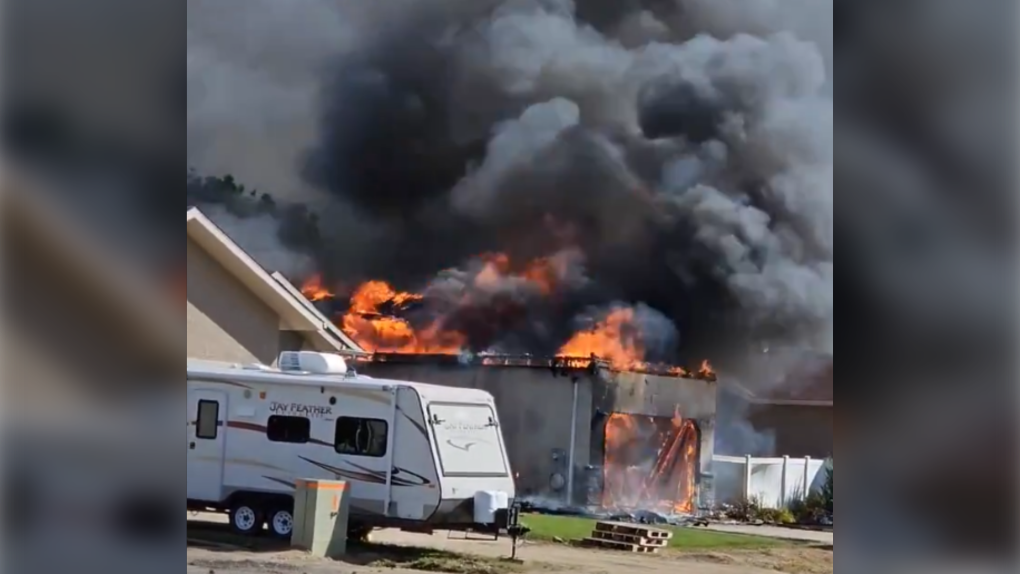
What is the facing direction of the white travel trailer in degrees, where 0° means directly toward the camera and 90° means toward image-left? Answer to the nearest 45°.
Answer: approximately 315°

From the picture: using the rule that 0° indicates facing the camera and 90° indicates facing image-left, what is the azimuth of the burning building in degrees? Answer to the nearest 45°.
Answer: approximately 315°

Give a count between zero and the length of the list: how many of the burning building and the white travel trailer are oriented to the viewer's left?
0
